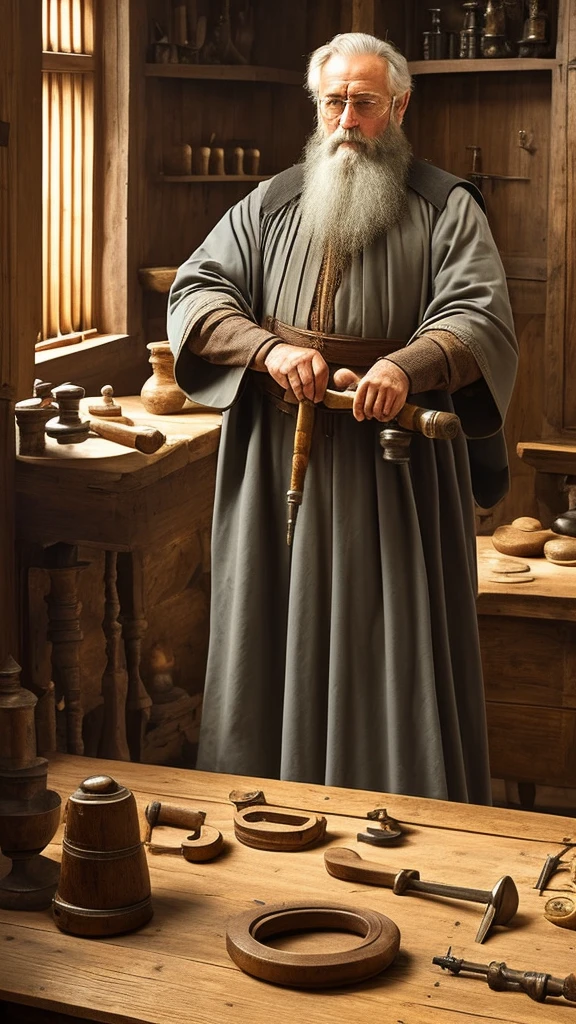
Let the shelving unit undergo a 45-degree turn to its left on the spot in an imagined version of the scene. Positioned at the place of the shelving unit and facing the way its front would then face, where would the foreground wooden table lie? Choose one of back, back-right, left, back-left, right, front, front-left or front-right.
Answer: front-right

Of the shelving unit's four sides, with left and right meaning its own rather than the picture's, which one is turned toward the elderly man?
front

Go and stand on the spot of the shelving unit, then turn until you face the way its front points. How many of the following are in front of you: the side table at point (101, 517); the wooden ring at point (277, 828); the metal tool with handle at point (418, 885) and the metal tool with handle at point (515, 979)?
4

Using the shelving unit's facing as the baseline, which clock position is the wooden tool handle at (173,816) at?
The wooden tool handle is roughly at 12 o'clock from the shelving unit.

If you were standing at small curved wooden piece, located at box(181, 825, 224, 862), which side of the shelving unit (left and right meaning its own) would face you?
front

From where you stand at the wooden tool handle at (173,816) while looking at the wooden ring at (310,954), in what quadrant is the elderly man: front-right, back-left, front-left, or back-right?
back-left

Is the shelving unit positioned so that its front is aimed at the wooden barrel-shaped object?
yes

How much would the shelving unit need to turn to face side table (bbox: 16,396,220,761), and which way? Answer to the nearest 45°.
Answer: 0° — it already faces it

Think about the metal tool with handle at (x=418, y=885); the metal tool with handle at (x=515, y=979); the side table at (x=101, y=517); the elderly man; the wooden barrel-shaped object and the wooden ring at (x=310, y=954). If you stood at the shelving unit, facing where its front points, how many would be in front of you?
6

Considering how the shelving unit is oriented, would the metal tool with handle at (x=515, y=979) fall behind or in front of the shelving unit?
in front

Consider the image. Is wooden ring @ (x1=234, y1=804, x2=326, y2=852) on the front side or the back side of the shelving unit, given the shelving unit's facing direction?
on the front side

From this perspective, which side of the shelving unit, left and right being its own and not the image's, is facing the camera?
front

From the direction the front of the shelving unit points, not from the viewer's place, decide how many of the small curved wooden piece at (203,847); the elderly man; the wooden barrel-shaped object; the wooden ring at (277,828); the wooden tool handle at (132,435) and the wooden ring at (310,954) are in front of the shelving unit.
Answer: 6

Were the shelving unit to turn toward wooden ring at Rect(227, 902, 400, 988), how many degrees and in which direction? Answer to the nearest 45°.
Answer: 0° — it already faces it
